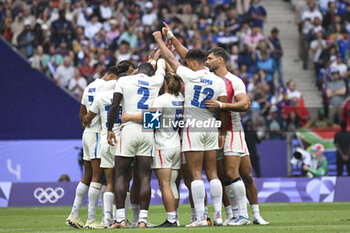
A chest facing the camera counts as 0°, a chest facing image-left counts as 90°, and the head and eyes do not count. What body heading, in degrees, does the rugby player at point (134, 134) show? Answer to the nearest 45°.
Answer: approximately 180°

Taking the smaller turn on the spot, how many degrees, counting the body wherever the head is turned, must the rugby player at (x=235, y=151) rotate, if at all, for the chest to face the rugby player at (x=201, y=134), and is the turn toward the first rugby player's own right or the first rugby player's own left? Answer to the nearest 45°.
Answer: approximately 45° to the first rugby player's own left

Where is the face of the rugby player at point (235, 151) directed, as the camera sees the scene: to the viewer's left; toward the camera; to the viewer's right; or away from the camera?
to the viewer's left

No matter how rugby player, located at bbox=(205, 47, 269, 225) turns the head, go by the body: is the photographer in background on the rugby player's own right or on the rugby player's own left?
on the rugby player's own right

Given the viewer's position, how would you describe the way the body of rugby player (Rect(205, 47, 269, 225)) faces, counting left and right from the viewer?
facing to the left of the viewer

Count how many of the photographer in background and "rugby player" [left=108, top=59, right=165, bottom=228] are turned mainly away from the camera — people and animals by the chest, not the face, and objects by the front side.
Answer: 1

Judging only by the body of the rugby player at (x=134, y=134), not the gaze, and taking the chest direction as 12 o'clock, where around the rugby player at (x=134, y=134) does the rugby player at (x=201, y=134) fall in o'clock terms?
the rugby player at (x=201, y=134) is roughly at 3 o'clock from the rugby player at (x=134, y=134).

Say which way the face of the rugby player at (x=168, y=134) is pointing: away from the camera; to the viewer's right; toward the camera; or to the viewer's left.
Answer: away from the camera
